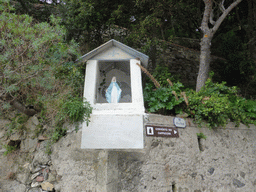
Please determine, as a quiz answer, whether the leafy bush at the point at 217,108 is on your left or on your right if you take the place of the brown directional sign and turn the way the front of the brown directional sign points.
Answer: on your left

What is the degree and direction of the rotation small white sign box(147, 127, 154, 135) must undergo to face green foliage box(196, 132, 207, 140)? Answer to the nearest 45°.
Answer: approximately 135° to its left

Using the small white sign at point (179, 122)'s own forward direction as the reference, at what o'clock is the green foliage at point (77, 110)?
The green foliage is roughly at 2 o'clock from the small white sign.

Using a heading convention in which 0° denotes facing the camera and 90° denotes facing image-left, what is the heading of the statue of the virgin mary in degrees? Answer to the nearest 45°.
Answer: approximately 0°

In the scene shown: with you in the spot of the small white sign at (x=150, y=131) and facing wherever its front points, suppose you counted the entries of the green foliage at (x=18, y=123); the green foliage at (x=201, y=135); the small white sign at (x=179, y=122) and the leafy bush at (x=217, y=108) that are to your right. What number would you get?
1

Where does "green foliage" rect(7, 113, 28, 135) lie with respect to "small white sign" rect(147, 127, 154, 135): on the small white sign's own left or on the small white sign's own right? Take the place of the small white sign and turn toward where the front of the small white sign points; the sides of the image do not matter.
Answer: on the small white sign's own right

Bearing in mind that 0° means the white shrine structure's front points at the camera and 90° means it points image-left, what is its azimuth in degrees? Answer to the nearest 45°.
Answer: approximately 0°

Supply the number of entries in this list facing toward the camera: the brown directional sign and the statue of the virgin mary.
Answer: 2

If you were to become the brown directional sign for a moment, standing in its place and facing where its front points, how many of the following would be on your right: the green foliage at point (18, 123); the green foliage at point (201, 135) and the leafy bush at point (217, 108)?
1

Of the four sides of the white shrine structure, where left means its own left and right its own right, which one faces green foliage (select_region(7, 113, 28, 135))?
right
